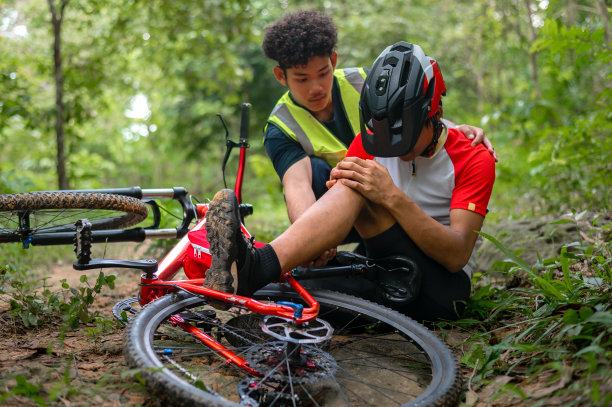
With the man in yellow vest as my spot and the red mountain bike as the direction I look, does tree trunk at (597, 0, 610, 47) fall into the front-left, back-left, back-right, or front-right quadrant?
back-left

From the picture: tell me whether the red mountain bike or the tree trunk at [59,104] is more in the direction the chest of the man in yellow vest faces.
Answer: the red mountain bike

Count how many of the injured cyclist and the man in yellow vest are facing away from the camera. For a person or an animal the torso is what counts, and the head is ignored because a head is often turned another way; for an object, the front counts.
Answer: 0

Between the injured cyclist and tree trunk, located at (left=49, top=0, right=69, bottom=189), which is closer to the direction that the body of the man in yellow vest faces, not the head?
the injured cyclist

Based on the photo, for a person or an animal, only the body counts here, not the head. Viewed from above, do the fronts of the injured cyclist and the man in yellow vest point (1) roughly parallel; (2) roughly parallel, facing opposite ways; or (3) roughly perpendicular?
roughly perpendicular

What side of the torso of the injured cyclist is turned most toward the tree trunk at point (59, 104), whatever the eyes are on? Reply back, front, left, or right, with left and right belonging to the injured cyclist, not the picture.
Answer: right

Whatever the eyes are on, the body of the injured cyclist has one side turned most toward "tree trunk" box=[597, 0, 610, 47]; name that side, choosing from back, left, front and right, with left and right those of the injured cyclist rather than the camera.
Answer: back

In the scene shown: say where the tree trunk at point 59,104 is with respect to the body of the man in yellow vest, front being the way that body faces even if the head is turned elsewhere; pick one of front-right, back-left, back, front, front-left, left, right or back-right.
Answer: back

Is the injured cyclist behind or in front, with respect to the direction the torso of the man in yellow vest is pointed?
in front

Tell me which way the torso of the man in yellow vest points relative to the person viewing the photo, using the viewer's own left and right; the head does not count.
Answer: facing the viewer and to the right of the viewer

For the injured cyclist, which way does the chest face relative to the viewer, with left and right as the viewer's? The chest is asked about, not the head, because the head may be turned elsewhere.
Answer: facing the viewer and to the left of the viewer

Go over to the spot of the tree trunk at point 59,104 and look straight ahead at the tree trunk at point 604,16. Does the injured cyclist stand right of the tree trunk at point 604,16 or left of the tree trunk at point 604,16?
right

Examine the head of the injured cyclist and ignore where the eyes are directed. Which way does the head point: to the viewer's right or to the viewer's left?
to the viewer's left
